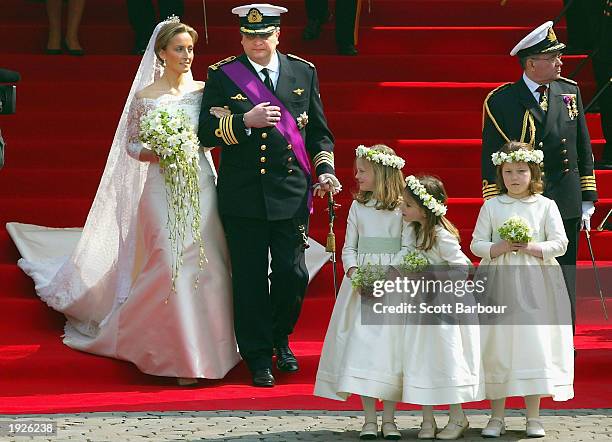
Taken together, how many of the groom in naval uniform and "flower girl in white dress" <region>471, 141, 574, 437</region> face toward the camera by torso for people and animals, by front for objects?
2

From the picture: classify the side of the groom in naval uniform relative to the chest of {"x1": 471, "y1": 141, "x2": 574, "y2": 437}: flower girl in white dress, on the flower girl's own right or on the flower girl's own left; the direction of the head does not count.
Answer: on the flower girl's own right

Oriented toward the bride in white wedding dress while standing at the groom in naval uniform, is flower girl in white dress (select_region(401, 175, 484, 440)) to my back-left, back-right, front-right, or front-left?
back-left

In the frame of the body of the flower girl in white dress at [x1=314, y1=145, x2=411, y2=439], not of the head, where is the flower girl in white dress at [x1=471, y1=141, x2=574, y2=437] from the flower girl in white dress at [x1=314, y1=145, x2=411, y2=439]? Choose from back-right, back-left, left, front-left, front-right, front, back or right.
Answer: left

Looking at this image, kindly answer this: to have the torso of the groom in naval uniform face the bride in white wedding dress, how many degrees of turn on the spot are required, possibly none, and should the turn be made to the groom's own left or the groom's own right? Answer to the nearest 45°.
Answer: approximately 90° to the groom's own right

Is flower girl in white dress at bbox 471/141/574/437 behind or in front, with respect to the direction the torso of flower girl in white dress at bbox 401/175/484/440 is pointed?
behind

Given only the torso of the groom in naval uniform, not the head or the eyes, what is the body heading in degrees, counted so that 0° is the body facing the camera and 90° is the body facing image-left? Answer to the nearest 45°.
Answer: approximately 0°

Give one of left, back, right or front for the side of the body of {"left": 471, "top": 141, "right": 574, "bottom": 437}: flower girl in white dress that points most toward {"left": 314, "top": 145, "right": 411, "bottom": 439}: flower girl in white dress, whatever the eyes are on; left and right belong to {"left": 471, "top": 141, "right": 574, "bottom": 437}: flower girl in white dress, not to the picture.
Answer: right
